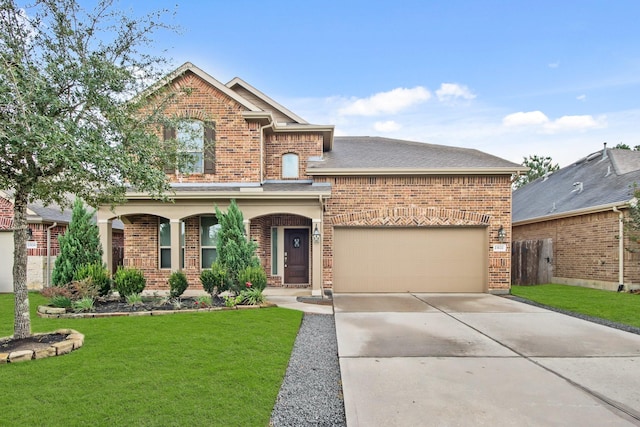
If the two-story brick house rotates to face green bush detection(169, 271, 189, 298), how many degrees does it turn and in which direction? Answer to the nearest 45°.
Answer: approximately 45° to its right

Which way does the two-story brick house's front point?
toward the camera

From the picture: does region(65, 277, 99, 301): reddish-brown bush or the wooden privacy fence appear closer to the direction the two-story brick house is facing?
the reddish-brown bush

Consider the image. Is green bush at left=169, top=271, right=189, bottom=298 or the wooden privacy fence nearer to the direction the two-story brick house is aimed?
the green bush

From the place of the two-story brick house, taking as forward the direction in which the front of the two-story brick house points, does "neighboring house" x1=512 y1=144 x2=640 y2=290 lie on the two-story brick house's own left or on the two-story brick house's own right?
on the two-story brick house's own left

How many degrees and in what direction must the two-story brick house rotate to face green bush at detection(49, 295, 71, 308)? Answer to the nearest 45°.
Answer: approximately 45° to its right

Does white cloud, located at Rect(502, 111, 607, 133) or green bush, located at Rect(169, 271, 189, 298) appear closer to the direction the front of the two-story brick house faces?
the green bush

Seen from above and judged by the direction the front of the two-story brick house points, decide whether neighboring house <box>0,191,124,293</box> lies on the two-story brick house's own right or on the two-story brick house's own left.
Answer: on the two-story brick house's own right
